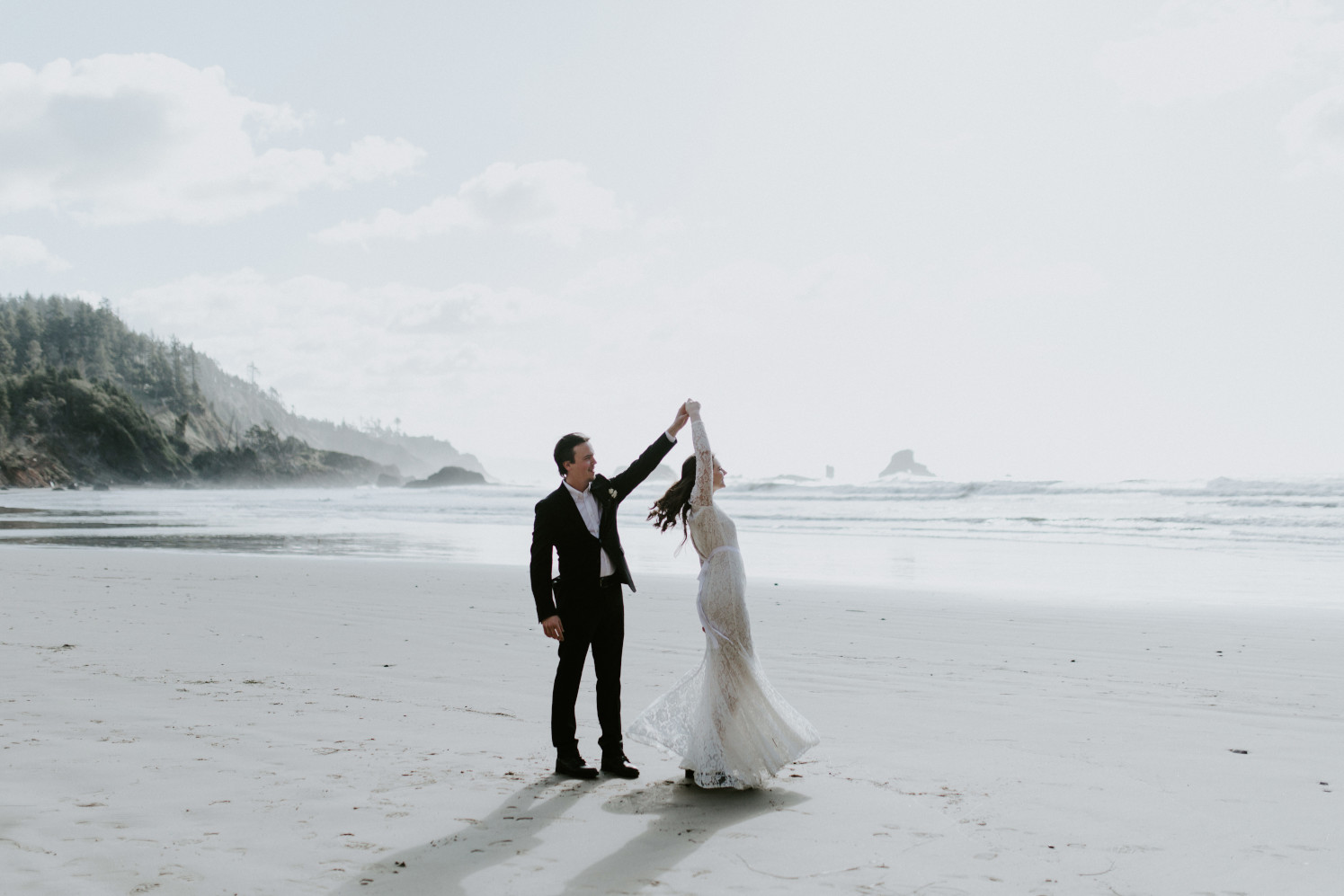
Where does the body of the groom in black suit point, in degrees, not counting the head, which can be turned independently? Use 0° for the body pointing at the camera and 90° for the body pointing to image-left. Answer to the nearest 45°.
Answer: approximately 315°

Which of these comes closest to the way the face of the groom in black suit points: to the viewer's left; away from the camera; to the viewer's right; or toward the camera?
to the viewer's right

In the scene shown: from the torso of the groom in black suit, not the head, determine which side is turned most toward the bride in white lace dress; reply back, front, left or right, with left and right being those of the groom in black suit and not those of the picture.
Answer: front

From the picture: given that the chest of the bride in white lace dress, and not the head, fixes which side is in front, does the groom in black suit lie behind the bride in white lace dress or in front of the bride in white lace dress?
behind
